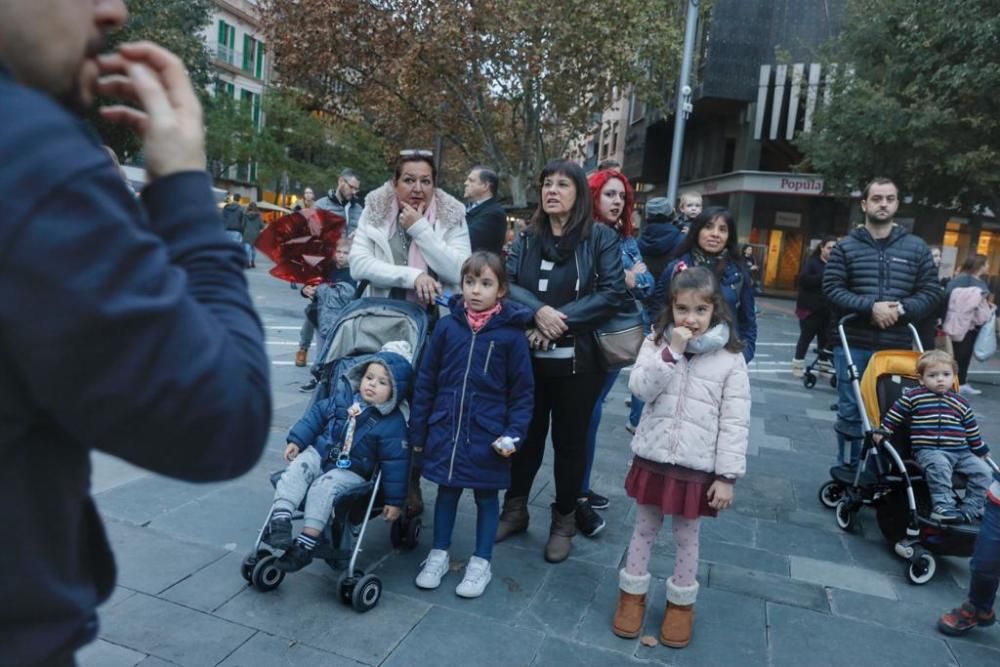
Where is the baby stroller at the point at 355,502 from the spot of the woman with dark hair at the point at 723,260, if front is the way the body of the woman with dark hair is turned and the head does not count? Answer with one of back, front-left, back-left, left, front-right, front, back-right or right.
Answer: front-right

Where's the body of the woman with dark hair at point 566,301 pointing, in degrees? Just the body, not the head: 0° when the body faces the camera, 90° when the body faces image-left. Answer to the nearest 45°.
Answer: approximately 45°

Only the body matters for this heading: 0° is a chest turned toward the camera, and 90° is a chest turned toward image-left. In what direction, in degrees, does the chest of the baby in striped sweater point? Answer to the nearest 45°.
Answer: approximately 0°

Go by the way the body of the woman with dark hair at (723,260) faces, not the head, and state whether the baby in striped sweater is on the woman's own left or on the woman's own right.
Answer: on the woman's own left

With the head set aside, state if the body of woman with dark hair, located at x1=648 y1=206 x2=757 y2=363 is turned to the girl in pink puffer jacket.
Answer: yes

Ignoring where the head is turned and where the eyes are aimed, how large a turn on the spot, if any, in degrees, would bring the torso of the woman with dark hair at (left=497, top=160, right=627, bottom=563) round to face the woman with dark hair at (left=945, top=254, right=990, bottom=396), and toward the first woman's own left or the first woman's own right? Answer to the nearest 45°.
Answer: approximately 180°

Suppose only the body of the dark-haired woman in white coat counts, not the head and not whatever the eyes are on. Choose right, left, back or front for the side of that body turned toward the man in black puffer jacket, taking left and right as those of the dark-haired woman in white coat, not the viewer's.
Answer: left

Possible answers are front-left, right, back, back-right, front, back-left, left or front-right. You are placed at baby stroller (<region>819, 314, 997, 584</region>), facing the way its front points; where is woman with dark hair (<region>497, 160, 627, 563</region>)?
right

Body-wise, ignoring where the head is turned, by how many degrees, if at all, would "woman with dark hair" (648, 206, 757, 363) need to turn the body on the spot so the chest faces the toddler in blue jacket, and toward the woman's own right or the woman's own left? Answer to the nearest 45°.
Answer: approximately 45° to the woman's own right

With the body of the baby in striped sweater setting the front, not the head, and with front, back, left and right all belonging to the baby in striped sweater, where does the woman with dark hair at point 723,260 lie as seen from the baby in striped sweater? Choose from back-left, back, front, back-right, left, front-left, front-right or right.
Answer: right

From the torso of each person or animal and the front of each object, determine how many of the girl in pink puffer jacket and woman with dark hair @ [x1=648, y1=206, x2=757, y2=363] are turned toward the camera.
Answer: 2
